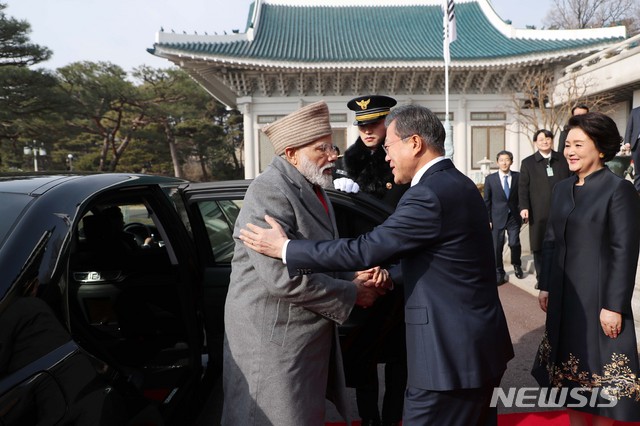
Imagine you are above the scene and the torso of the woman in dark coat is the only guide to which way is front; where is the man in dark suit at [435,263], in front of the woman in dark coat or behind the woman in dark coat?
in front

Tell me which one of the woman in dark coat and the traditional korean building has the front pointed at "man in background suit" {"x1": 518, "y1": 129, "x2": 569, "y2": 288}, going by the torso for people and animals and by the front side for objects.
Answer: the traditional korean building

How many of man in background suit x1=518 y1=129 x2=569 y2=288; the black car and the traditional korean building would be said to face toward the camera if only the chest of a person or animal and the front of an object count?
2

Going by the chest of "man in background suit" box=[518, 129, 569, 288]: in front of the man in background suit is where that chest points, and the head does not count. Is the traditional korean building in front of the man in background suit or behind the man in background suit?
behind

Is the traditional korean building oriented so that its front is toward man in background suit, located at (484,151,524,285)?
yes

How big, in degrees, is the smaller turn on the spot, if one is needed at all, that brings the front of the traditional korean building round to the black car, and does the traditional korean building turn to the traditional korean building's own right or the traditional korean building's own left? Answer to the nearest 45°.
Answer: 0° — it already faces it
